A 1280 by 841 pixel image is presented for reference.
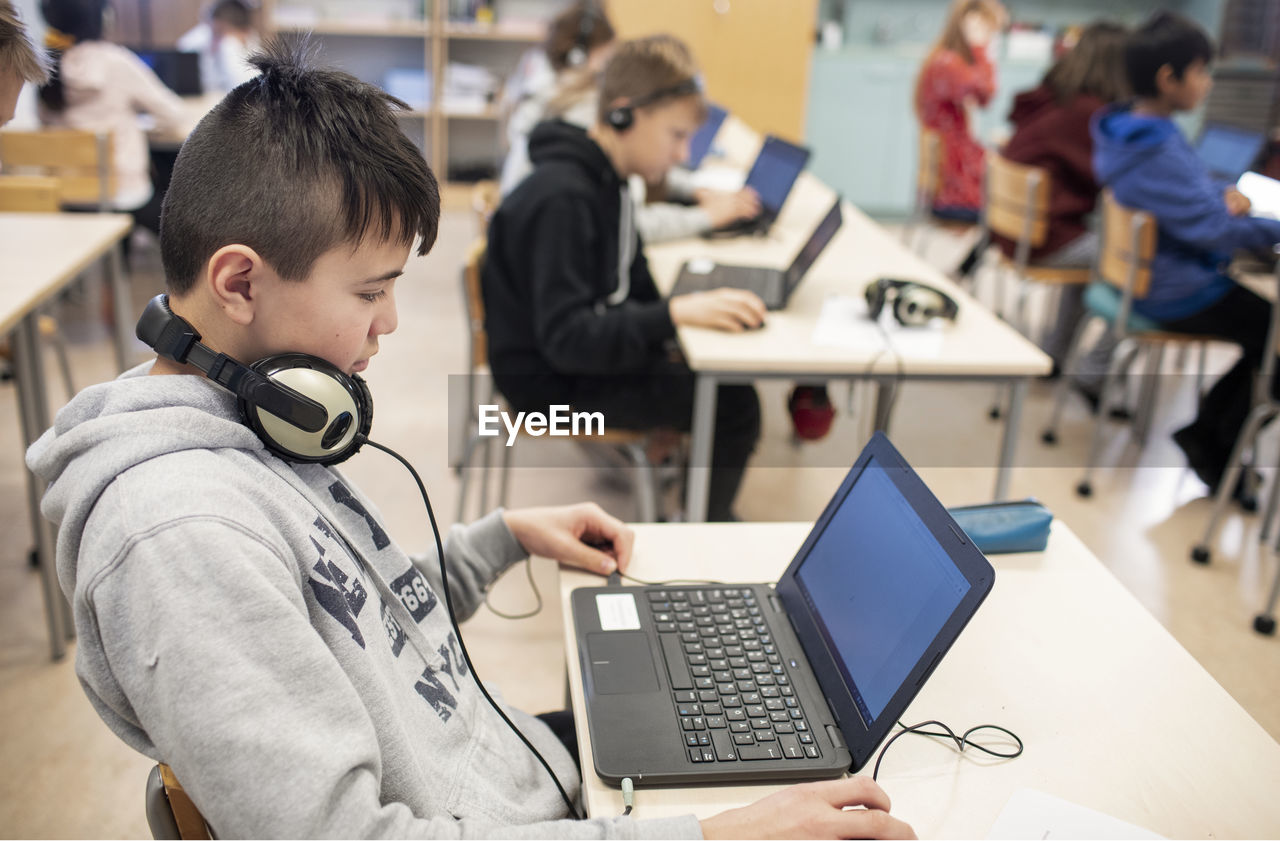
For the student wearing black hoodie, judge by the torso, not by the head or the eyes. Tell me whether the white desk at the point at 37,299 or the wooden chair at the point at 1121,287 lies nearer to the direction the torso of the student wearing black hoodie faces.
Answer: the wooden chair

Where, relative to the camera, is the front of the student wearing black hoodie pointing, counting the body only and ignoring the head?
to the viewer's right

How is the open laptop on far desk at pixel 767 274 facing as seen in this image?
to the viewer's left

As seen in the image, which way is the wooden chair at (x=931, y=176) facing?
to the viewer's right

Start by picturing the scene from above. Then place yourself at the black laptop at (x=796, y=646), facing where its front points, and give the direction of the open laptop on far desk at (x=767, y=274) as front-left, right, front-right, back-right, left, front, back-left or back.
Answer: right

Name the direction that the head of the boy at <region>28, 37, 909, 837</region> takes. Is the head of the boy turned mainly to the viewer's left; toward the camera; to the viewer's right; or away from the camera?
to the viewer's right

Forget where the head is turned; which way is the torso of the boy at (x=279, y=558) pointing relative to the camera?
to the viewer's right

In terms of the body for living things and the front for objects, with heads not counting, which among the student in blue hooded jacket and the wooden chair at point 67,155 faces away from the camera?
the wooden chair

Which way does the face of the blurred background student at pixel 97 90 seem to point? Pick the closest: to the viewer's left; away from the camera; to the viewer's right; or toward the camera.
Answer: away from the camera

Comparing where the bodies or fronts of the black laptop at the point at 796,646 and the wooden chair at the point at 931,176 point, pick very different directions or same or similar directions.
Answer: very different directions

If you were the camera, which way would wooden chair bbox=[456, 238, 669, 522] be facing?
facing to the right of the viewer

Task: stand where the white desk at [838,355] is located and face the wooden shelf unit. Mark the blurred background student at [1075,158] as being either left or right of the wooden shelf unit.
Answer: right

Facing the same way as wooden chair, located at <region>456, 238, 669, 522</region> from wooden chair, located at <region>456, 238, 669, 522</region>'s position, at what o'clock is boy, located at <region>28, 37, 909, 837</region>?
The boy is roughly at 3 o'clock from the wooden chair.
